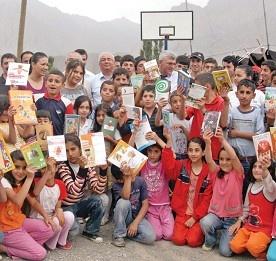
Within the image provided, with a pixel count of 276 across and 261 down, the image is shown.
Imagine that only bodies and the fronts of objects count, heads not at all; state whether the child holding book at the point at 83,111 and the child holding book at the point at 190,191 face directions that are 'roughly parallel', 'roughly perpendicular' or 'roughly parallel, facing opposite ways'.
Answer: roughly parallel

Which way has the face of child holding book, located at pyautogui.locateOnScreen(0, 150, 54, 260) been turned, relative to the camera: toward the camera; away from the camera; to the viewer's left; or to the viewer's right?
toward the camera

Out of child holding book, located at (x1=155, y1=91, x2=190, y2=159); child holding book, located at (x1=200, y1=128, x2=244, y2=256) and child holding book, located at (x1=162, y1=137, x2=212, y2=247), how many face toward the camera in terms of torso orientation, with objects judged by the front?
3

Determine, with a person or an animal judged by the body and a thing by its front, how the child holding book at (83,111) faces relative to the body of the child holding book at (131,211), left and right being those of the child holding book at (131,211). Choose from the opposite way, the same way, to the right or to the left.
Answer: the same way

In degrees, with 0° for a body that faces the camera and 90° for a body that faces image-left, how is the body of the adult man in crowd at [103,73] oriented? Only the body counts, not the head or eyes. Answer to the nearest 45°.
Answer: approximately 0°

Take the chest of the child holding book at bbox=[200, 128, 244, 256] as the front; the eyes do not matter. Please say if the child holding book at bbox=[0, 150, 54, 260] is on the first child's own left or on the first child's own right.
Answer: on the first child's own right

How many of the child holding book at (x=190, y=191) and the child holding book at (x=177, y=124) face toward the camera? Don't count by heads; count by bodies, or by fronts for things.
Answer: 2

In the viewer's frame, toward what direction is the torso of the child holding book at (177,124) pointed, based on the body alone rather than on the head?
toward the camera

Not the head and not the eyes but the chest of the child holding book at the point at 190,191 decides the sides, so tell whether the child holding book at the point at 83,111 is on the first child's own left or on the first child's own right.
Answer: on the first child's own right

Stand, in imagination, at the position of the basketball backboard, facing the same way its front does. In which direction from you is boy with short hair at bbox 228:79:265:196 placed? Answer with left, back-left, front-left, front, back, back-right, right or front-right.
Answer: front

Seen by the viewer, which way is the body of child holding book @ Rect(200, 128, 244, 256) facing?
toward the camera

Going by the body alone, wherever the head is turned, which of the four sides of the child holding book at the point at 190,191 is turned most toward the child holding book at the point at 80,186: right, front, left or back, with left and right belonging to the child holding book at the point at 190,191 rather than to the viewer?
right

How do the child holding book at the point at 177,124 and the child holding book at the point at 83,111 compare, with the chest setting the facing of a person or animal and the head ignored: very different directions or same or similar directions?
same or similar directions

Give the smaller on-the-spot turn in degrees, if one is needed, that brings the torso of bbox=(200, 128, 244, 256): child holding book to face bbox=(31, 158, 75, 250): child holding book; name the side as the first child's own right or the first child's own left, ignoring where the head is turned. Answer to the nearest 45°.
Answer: approximately 90° to the first child's own right

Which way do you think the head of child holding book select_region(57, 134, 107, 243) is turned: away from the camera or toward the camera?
toward the camera

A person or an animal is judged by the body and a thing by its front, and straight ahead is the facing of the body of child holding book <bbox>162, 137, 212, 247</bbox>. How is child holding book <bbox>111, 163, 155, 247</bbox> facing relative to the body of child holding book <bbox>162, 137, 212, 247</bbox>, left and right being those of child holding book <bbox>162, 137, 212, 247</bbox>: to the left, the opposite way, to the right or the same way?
the same way
